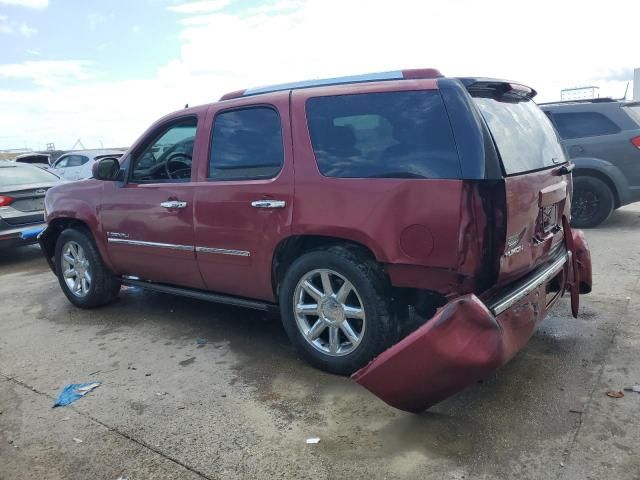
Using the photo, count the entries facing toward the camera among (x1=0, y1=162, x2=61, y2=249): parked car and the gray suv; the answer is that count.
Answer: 0

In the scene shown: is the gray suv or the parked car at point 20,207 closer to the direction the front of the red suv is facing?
the parked car

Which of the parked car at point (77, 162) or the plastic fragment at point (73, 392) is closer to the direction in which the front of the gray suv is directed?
the parked car

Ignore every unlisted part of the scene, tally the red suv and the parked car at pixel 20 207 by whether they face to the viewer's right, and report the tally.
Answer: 0

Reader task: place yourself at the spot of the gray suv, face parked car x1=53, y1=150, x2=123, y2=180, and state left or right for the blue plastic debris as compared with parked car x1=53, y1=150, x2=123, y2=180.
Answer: left

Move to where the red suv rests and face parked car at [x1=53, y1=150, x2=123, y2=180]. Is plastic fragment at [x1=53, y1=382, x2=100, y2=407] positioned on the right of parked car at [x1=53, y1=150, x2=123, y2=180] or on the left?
left

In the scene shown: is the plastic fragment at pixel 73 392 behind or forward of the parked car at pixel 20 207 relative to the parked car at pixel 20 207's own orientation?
behind

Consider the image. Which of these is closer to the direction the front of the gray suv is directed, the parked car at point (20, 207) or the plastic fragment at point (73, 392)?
the parked car

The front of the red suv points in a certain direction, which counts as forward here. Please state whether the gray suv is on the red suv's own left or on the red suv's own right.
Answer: on the red suv's own right

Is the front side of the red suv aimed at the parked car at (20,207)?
yes

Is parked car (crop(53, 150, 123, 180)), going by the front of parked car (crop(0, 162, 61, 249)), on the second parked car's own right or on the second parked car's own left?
on the second parked car's own right

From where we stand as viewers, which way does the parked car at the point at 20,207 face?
facing away from the viewer and to the left of the viewer

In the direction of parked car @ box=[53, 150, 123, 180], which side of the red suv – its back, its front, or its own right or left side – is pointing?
front

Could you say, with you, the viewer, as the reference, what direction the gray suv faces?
facing away from the viewer and to the left of the viewer

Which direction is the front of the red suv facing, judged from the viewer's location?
facing away from the viewer and to the left of the viewer
